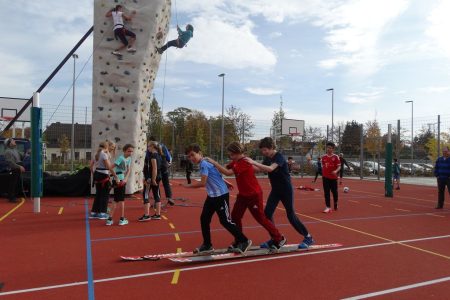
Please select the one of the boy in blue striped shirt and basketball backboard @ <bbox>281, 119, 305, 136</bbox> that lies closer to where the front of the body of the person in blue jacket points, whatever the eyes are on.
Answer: the boy in blue striped shirt

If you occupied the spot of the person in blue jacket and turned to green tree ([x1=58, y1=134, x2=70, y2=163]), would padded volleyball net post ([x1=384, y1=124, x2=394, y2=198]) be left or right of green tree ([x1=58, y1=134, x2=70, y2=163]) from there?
right

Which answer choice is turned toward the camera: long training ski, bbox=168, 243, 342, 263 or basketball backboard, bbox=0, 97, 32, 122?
the basketball backboard

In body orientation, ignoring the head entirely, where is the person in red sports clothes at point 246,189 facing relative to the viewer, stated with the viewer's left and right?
facing to the left of the viewer

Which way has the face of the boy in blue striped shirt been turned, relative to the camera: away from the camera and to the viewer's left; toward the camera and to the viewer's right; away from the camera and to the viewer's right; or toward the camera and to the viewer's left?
toward the camera and to the viewer's left

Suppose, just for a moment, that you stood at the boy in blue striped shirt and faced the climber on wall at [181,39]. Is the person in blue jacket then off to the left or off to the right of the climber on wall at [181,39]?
right

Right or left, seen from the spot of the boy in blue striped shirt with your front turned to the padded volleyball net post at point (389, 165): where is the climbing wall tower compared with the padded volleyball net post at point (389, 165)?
left

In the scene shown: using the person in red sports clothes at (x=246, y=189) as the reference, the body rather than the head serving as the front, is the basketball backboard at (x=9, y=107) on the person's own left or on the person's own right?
on the person's own right

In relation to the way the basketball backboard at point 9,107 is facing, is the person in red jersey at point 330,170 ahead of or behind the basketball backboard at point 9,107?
ahead

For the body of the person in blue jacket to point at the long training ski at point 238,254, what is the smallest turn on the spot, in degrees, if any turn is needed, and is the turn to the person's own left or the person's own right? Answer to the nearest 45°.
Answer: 0° — they already face it

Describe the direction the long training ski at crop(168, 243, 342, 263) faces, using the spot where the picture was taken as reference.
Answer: facing to the left of the viewer

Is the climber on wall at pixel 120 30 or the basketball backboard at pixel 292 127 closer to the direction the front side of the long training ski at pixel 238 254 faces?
the climber on wall

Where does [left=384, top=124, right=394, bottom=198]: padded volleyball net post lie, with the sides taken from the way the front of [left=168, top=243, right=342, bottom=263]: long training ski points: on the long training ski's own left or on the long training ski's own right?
on the long training ski's own right

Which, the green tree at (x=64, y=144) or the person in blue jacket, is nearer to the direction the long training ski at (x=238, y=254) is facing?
the green tree

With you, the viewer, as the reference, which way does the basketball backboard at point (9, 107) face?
facing the viewer

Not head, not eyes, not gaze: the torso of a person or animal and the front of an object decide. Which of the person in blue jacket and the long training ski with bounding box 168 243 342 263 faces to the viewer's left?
the long training ski
